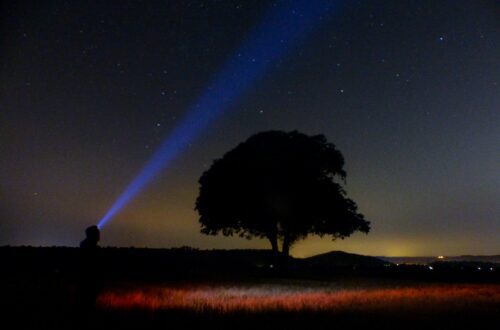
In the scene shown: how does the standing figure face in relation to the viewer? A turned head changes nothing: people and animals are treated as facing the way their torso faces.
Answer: to the viewer's right
